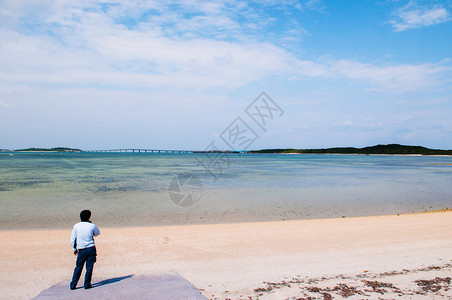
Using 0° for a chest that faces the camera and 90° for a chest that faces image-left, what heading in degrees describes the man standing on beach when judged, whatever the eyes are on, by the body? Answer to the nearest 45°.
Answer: approximately 180°
